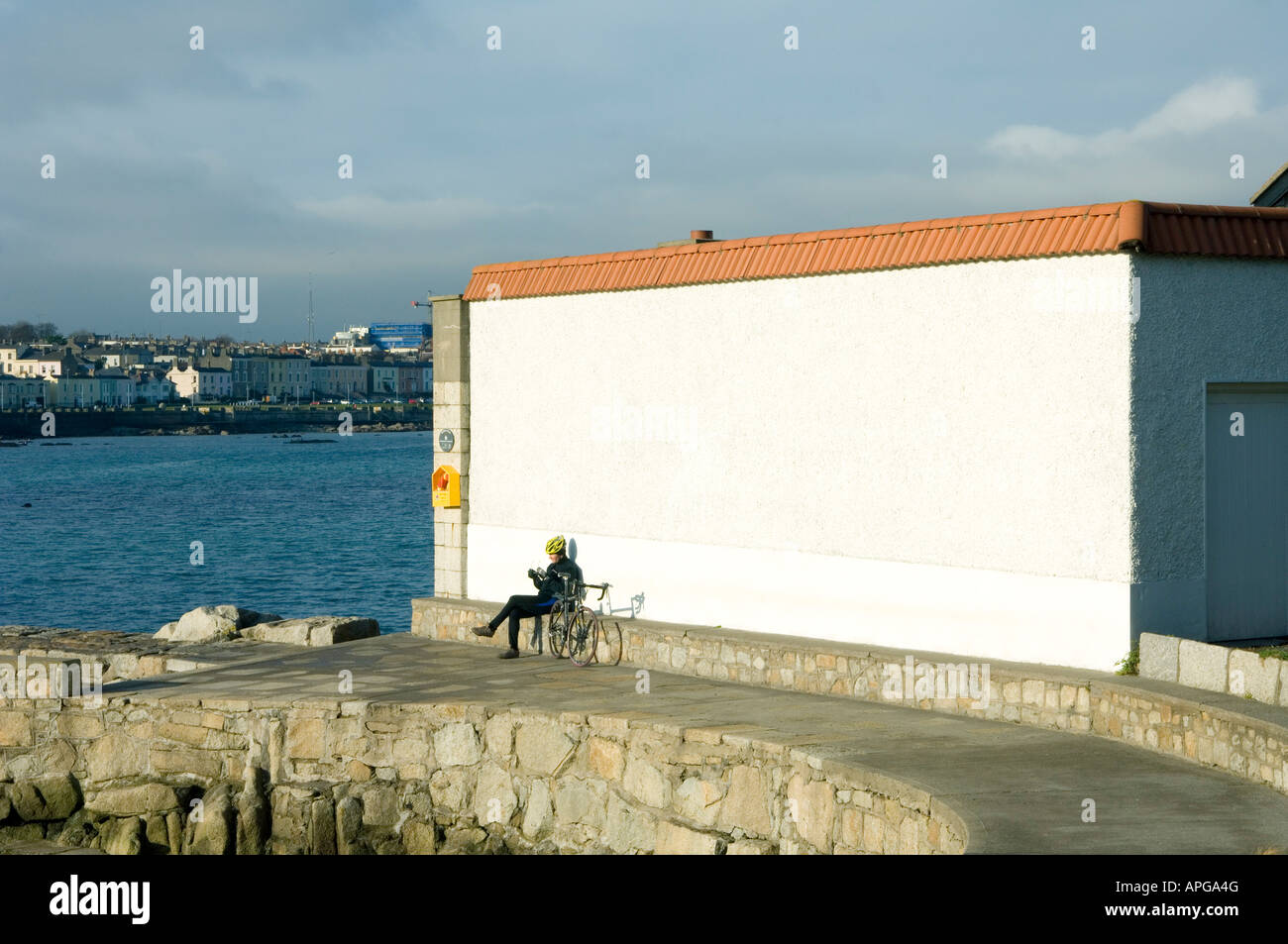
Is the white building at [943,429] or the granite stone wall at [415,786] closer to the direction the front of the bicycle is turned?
the white building

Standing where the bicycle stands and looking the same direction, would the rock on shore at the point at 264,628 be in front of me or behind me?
behind
